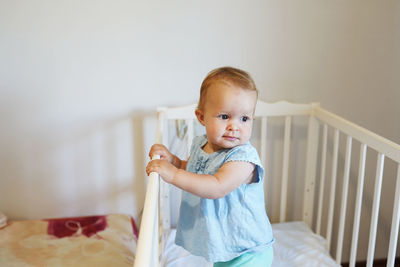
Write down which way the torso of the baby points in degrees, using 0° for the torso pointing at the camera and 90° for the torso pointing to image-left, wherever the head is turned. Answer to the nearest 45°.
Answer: approximately 45°

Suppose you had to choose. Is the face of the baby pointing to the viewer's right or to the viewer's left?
to the viewer's right
